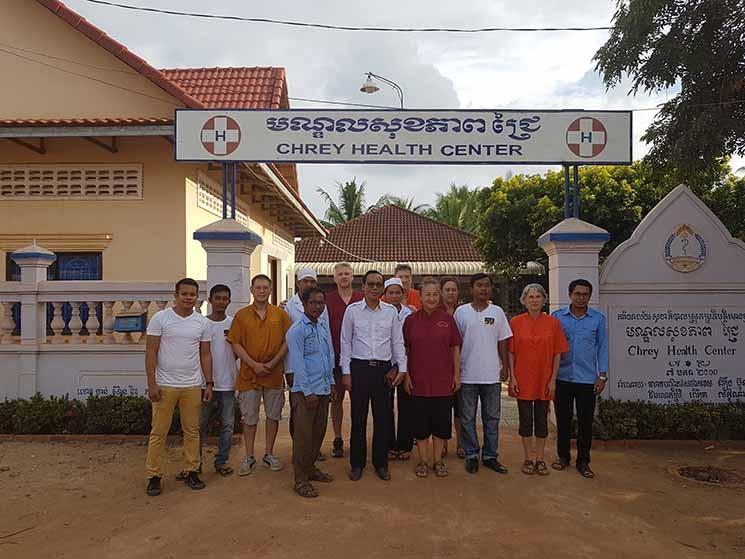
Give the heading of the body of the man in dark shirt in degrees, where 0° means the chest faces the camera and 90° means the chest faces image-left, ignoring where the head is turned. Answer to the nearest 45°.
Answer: approximately 0°

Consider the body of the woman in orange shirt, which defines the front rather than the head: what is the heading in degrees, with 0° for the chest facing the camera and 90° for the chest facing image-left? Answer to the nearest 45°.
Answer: approximately 0°

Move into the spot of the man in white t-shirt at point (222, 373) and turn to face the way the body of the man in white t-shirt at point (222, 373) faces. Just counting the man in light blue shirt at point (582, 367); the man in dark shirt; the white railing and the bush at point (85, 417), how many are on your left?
2

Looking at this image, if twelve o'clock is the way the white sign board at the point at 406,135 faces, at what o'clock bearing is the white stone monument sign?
The white stone monument sign is roughly at 9 o'clock from the white sign board.

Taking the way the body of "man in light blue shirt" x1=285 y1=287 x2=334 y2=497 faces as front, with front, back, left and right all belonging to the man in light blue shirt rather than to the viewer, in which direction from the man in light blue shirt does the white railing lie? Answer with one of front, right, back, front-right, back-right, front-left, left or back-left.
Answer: back

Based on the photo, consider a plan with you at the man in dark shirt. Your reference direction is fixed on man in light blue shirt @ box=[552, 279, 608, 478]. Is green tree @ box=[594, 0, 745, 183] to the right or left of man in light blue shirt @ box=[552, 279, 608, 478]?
left
